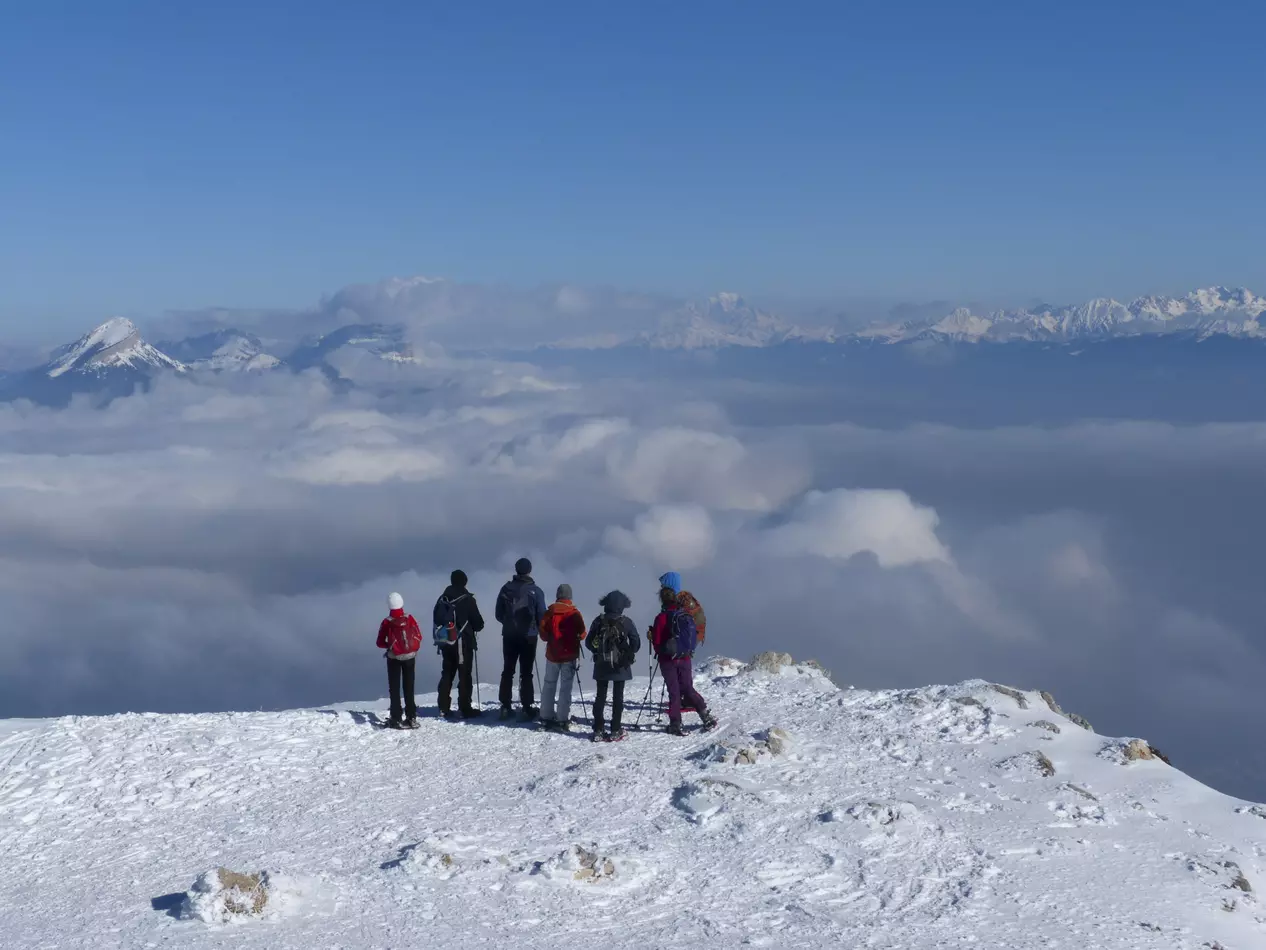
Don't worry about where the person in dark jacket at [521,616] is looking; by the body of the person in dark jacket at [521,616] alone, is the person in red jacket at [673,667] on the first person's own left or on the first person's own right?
on the first person's own right

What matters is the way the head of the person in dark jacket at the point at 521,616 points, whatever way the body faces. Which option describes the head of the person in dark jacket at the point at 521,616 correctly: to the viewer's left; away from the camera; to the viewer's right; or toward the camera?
away from the camera

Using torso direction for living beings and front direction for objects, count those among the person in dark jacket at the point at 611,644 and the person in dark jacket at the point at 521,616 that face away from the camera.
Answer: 2

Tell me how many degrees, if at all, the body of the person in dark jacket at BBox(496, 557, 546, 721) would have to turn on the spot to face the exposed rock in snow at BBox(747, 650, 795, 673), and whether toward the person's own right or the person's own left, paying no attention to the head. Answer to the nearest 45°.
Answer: approximately 45° to the person's own right

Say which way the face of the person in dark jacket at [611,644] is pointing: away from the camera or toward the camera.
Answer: away from the camera

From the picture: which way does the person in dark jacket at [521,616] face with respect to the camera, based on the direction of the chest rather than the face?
away from the camera

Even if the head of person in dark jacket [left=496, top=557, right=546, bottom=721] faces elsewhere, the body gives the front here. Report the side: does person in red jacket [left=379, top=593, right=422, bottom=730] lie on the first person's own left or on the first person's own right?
on the first person's own left

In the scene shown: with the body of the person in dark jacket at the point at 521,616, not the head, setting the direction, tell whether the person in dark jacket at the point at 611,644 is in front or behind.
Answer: behind

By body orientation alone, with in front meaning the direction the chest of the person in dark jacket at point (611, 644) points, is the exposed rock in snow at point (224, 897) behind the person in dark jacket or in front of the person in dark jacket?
behind

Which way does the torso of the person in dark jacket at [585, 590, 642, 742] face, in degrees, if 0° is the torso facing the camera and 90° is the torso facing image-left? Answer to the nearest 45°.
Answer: approximately 180°
